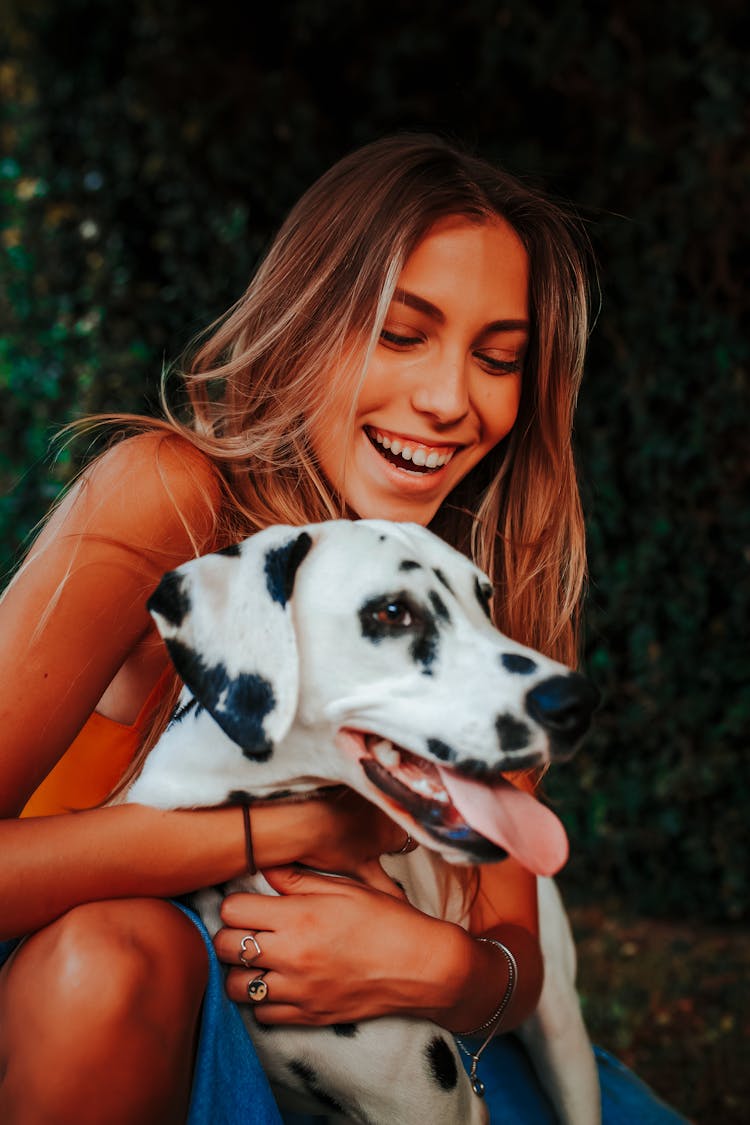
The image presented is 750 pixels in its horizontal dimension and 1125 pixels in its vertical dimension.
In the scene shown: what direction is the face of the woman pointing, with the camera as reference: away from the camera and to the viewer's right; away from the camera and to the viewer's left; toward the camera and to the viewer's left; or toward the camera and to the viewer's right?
toward the camera and to the viewer's right

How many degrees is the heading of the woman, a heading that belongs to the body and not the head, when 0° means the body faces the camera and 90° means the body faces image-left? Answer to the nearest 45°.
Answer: approximately 315°

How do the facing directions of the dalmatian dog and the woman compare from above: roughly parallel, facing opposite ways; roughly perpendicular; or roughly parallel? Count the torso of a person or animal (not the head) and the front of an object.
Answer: roughly parallel

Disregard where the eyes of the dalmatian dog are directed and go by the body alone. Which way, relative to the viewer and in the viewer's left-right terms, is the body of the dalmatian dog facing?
facing the viewer and to the right of the viewer
